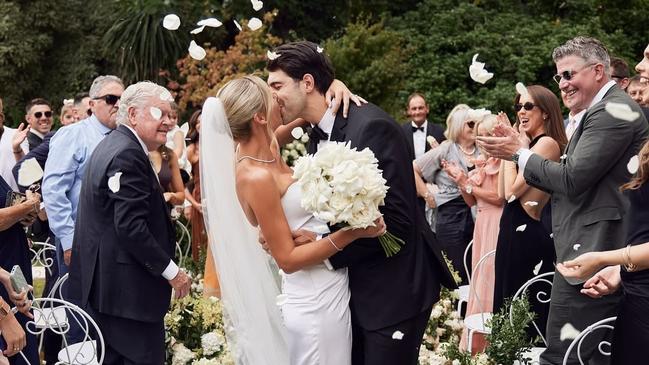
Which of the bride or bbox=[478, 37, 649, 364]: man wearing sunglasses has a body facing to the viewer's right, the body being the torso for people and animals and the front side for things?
the bride

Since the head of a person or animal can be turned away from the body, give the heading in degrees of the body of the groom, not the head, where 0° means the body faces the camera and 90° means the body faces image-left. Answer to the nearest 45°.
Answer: approximately 90°

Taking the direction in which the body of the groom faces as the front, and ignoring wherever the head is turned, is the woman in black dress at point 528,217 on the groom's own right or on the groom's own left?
on the groom's own right

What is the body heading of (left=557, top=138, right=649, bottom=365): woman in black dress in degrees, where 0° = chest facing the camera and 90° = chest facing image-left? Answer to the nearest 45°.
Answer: approximately 90°

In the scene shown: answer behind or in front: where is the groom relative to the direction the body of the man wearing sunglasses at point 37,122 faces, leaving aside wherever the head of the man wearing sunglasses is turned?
in front

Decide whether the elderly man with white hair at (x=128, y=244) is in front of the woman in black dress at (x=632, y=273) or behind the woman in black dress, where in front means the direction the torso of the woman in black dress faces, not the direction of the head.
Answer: in front

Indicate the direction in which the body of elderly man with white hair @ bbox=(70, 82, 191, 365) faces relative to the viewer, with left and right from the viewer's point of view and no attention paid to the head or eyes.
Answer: facing to the right of the viewer

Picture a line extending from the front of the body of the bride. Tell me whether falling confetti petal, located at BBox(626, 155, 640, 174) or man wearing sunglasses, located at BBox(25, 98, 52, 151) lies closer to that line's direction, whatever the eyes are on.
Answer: the falling confetti petal

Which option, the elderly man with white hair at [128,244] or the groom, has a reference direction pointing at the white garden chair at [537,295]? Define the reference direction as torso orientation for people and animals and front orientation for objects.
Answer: the elderly man with white hair

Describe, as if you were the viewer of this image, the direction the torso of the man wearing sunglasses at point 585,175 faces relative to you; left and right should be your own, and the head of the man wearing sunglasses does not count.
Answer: facing to the left of the viewer

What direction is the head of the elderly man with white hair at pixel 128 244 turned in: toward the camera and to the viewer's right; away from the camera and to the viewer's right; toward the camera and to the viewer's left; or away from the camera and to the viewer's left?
toward the camera and to the viewer's right

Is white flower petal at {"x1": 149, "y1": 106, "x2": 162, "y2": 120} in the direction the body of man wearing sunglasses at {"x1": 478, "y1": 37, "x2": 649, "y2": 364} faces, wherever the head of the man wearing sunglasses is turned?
yes

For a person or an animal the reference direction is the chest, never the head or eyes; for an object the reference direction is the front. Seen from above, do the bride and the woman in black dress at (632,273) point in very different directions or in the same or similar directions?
very different directions
